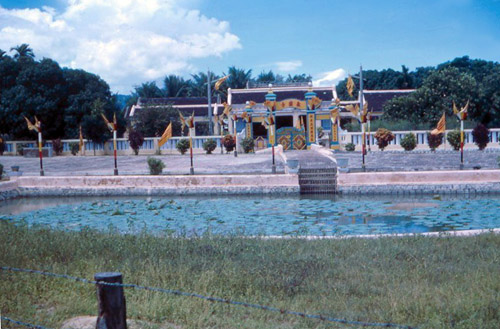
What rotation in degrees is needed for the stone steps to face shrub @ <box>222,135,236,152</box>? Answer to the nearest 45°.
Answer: approximately 180°

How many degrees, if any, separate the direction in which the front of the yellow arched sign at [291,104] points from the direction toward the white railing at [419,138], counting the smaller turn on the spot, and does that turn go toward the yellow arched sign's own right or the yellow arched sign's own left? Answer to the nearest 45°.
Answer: approximately 45° to the yellow arched sign's own left

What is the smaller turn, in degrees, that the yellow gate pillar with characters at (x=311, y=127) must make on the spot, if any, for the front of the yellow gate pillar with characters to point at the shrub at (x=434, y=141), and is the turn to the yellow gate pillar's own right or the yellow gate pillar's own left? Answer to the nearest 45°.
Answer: approximately 45° to the yellow gate pillar's own left

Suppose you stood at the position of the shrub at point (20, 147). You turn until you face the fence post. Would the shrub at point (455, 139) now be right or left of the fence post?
left

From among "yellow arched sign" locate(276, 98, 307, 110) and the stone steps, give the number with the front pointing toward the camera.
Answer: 2

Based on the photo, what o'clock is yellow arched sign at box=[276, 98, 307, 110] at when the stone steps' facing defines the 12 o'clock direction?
The yellow arched sign is roughly at 6 o'clock from the stone steps.

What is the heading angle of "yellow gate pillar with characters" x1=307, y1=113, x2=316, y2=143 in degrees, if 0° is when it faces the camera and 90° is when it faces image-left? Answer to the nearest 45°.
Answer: approximately 0°

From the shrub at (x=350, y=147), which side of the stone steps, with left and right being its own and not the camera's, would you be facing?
back

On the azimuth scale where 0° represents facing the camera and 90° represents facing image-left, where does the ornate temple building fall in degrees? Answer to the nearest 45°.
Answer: approximately 0°
